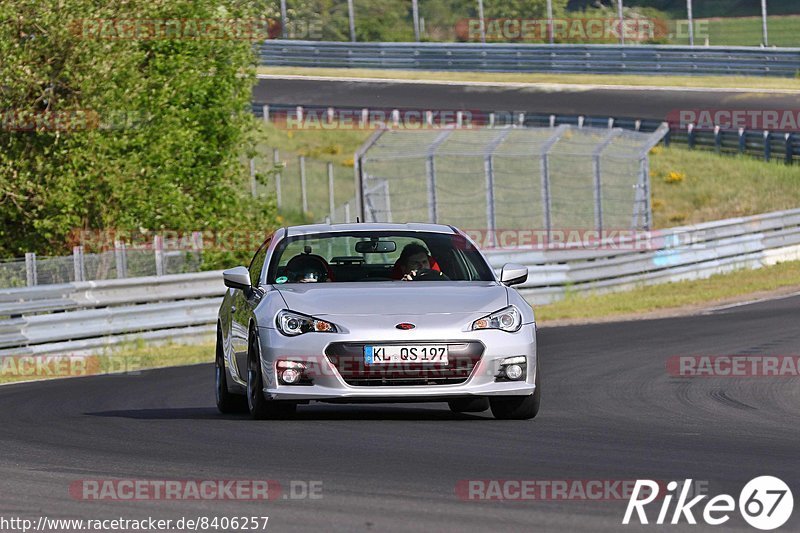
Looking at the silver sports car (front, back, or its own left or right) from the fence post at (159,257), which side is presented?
back

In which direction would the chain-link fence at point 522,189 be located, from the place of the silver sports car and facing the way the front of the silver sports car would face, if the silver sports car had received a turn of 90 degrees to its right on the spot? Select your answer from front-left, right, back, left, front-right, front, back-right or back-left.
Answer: right

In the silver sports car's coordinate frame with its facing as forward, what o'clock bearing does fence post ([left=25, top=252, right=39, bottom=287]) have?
The fence post is roughly at 5 o'clock from the silver sports car.

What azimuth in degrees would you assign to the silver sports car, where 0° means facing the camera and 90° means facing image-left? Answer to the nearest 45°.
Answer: approximately 0°

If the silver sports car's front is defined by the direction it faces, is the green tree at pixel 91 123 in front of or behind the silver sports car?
behind

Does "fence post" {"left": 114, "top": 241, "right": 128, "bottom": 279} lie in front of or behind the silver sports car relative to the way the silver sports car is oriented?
behind

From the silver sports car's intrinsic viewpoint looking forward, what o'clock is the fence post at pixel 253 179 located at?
The fence post is roughly at 6 o'clock from the silver sports car.

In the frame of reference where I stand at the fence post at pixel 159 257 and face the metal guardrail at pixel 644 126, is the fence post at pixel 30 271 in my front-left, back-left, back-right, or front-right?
back-left

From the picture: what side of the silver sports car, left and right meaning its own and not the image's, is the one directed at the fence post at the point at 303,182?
back
